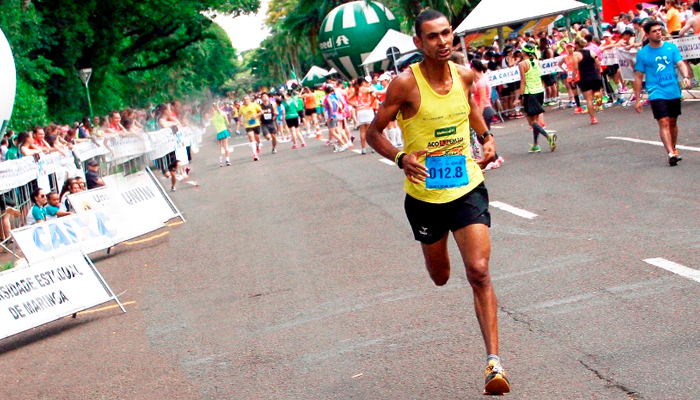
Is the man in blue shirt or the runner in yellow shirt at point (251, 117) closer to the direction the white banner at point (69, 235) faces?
the man in blue shirt

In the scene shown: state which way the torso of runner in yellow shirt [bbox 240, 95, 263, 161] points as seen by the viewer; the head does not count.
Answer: toward the camera

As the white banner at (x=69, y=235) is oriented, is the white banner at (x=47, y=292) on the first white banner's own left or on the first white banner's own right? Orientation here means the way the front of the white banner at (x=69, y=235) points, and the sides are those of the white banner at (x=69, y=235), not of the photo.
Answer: on the first white banner's own right

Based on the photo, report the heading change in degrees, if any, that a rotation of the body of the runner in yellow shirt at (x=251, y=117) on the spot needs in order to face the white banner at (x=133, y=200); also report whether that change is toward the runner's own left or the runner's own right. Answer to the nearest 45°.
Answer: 0° — they already face it

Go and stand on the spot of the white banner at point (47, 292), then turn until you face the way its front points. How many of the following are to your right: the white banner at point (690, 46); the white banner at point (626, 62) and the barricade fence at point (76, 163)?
0

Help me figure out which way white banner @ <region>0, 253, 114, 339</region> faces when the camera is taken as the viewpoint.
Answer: facing the viewer and to the right of the viewer

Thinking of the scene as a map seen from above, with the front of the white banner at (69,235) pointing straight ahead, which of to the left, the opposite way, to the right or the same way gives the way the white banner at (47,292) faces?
the same way

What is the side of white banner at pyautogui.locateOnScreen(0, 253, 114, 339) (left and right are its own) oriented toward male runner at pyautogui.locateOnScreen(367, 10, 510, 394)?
front

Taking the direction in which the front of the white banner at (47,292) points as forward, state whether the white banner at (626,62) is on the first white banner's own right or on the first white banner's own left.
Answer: on the first white banner's own left

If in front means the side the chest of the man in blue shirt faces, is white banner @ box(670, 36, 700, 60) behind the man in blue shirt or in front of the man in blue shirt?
behind

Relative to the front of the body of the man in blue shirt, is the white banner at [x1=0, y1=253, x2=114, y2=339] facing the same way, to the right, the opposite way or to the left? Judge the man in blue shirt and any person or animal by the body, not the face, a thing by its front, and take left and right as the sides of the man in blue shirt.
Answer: to the left

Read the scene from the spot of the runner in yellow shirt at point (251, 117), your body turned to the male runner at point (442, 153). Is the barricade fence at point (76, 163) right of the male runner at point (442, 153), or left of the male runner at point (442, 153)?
right

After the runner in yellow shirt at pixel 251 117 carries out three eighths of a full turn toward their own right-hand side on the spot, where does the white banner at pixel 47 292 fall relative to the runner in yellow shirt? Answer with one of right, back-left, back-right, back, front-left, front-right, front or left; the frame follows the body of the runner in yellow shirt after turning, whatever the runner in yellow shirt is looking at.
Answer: back-left

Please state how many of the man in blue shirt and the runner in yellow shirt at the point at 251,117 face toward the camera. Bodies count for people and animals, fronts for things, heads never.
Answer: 2

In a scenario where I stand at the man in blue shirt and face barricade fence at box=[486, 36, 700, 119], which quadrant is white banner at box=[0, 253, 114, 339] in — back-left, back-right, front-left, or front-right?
back-left

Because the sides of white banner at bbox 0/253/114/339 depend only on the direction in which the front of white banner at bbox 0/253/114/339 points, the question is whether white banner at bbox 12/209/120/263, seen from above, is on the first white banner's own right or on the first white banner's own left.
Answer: on the first white banner's own left

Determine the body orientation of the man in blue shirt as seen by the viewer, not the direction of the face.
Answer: toward the camera
